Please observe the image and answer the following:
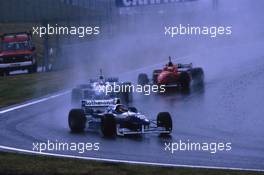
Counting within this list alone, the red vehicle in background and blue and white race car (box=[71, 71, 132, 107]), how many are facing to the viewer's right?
0

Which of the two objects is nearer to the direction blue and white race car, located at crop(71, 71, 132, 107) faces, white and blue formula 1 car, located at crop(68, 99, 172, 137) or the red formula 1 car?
the white and blue formula 1 car

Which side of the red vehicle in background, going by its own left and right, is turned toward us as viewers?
front

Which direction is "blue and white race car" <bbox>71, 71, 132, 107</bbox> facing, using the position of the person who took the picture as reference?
facing the viewer and to the left of the viewer

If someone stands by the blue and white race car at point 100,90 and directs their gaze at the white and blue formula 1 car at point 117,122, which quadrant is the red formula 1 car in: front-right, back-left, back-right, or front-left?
back-left

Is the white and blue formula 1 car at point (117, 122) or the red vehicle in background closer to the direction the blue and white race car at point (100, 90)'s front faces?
the white and blue formula 1 car

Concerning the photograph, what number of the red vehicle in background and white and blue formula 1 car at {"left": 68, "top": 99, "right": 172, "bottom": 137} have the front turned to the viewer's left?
0

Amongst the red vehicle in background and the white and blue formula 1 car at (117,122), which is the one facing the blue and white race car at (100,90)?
the red vehicle in background

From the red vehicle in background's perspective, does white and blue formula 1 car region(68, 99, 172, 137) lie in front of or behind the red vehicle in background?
in front

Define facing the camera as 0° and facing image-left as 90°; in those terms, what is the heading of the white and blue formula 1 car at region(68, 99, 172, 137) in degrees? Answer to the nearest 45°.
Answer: approximately 315°

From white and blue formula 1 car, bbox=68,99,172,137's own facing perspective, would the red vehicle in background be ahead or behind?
behind

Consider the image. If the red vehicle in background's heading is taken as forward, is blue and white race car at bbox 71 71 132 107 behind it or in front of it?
in front
